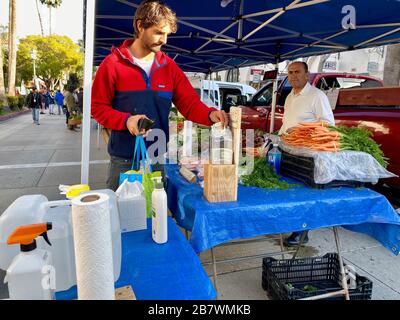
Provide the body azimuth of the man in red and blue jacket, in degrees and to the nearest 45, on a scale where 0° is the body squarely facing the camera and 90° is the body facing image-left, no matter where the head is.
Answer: approximately 315°

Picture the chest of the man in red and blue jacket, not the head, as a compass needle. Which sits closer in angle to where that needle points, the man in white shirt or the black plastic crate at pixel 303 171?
the black plastic crate

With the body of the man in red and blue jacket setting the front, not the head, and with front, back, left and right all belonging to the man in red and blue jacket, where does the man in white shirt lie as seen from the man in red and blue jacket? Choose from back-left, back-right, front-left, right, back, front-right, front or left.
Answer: left

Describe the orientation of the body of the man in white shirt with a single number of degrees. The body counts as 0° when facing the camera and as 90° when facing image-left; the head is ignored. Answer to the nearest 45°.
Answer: approximately 45°

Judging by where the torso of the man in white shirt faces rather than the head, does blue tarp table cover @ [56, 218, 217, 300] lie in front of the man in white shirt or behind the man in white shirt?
in front

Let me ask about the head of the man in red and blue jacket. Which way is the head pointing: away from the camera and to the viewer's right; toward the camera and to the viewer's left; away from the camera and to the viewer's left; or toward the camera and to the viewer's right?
toward the camera and to the viewer's right

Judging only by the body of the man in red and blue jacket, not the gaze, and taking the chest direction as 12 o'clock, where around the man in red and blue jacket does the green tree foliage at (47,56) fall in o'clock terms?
The green tree foliage is roughly at 7 o'clock from the man in red and blue jacket.
